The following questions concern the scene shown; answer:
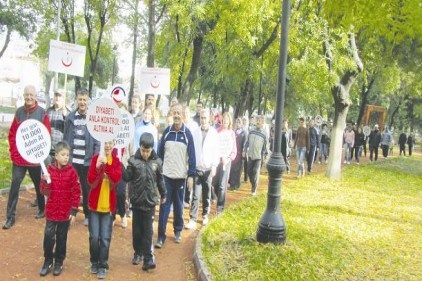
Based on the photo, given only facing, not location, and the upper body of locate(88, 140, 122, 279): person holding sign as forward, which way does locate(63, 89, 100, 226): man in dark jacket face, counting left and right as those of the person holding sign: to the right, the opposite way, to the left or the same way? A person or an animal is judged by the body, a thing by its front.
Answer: the same way

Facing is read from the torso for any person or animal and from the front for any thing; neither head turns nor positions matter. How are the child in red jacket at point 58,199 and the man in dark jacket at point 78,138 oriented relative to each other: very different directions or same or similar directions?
same or similar directions

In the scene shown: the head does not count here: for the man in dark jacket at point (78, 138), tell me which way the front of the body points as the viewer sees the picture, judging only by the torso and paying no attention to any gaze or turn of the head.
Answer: toward the camera

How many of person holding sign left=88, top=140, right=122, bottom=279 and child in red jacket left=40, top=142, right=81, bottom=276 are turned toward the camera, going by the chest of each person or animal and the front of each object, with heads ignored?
2

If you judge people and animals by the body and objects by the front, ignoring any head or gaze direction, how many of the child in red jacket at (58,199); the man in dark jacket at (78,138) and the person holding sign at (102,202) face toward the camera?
3

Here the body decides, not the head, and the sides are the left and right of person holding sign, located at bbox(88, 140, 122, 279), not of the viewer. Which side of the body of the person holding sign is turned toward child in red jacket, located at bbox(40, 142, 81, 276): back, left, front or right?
right

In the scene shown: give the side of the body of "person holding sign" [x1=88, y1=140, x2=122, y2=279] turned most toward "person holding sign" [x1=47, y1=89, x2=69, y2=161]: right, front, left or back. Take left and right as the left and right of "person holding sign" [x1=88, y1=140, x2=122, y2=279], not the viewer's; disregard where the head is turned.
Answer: back

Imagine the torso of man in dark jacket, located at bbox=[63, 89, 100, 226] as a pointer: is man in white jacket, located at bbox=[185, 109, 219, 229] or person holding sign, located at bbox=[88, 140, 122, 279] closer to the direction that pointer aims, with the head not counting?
the person holding sign

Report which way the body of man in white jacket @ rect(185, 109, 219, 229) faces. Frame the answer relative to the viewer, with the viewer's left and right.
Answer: facing the viewer and to the left of the viewer

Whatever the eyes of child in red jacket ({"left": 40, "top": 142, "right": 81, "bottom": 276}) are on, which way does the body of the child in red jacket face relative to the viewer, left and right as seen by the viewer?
facing the viewer

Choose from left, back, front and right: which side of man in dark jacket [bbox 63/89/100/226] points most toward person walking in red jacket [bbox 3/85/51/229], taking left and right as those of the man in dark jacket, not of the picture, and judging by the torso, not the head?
right

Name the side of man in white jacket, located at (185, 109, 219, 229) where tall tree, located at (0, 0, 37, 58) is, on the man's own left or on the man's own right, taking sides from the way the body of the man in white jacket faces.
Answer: on the man's own right

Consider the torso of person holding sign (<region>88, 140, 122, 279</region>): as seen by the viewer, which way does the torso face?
toward the camera

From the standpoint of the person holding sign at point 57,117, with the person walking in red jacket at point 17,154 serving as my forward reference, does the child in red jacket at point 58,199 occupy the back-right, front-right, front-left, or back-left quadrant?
front-left
